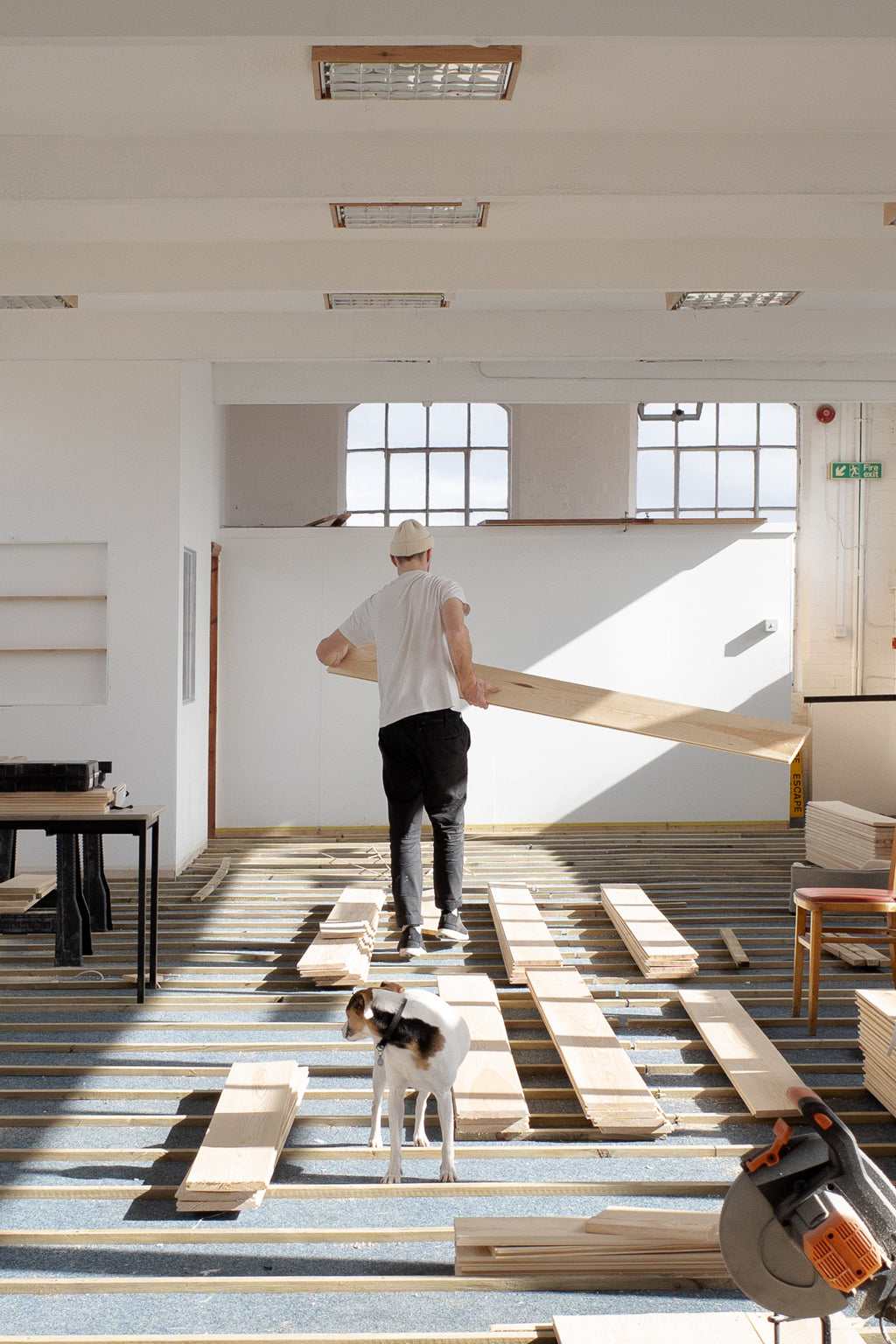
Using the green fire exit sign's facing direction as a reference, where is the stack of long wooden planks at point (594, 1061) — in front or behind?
in front

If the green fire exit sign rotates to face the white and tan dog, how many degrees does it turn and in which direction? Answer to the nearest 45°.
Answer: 0° — it already faces it

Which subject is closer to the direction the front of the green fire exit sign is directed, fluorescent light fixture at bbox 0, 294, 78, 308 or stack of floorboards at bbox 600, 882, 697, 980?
the stack of floorboards

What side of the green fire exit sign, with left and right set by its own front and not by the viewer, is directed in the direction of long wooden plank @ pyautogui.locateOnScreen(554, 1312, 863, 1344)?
front

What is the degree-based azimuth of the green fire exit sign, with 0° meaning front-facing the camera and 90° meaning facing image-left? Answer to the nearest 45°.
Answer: approximately 0°

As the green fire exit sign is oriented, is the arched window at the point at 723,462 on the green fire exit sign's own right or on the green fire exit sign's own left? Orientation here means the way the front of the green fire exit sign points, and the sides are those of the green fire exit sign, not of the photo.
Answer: on the green fire exit sign's own right

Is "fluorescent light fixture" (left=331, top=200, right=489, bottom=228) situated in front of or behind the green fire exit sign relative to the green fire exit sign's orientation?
in front

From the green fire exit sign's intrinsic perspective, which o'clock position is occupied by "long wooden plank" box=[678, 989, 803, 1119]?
The long wooden plank is roughly at 12 o'clock from the green fire exit sign.

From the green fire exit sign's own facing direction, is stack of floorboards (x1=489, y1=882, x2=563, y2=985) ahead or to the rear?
ahead

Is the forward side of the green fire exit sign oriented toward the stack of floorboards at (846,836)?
yes

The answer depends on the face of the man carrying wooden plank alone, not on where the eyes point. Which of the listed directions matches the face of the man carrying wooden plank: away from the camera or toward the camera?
away from the camera

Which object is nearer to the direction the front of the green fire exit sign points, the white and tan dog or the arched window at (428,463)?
the white and tan dog

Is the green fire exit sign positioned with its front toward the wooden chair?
yes

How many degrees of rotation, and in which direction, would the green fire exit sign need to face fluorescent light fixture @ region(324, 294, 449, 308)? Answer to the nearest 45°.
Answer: approximately 45° to its right
